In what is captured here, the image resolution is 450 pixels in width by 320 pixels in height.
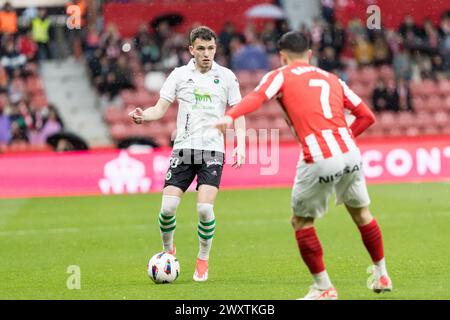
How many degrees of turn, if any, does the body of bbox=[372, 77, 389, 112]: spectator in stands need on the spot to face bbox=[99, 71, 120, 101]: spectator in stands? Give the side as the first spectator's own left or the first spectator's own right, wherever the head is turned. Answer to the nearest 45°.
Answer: approximately 90° to the first spectator's own right

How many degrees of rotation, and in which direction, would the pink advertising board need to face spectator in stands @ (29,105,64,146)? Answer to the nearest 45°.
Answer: approximately 135° to its right

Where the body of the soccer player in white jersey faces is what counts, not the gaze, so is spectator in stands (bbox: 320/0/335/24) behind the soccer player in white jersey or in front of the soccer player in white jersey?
behind

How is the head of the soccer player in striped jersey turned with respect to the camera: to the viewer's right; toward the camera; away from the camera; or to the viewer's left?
away from the camera
